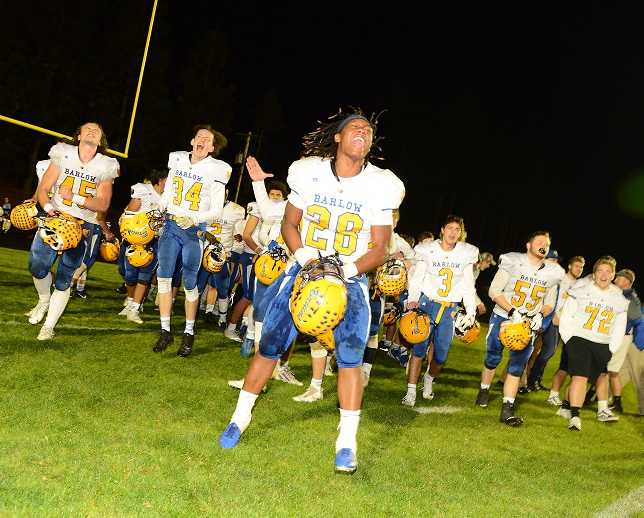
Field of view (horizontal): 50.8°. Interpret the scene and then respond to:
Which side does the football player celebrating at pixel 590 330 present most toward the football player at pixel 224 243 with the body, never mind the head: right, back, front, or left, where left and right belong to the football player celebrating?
right

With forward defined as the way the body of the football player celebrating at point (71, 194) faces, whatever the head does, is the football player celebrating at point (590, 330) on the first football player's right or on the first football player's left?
on the first football player's left

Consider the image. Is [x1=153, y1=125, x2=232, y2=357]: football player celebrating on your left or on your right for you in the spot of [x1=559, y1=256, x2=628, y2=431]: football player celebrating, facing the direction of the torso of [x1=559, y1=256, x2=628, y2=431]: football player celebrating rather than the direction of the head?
on your right

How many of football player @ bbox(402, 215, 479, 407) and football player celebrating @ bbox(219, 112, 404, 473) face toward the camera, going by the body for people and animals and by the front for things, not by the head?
2

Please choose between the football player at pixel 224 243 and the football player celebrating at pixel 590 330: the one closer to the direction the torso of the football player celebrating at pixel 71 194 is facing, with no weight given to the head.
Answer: the football player celebrating

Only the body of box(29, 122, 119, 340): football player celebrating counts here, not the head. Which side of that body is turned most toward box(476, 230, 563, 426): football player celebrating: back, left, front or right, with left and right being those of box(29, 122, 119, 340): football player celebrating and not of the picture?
left

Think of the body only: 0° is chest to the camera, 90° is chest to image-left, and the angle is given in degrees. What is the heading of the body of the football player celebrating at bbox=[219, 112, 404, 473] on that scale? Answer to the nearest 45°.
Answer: approximately 0°

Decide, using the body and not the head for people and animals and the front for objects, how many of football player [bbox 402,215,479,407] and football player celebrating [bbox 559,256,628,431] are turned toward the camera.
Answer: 2

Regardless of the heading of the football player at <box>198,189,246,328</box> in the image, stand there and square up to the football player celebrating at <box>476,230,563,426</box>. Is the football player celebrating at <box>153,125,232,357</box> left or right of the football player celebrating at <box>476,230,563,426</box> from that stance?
right

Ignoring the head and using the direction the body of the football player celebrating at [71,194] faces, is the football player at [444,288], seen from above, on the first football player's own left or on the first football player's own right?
on the first football player's own left

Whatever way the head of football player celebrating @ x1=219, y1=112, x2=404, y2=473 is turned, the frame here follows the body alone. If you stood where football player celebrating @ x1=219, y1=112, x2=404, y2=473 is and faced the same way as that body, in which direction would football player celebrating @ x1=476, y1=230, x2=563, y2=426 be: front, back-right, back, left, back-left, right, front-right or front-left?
back-left
